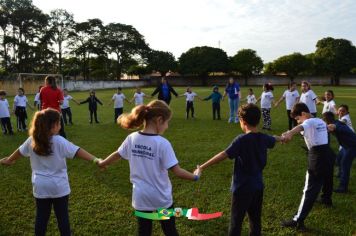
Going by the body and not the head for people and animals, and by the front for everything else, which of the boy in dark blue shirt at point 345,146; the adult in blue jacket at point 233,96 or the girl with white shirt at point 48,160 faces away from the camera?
the girl with white shirt

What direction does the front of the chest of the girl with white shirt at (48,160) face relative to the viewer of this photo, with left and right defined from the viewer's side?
facing away from the viewer

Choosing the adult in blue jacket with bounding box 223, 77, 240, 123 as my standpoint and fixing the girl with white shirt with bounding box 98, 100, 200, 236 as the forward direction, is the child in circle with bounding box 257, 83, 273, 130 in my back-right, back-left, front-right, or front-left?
front-left

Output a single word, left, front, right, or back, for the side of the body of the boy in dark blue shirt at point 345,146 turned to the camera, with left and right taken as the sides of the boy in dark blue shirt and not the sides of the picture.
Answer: left

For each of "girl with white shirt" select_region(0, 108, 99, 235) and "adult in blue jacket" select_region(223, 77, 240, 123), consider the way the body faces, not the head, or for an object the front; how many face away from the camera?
1

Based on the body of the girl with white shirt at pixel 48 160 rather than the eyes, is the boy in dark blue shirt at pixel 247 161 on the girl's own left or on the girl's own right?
on the girl's own right

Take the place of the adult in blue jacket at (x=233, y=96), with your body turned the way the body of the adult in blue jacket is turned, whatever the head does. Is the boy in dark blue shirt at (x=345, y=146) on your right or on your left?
on your left

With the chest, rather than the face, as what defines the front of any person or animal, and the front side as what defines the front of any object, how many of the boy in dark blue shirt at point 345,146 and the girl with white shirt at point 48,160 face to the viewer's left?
1

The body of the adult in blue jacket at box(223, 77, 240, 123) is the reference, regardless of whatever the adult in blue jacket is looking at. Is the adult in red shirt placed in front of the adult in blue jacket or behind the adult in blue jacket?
in front

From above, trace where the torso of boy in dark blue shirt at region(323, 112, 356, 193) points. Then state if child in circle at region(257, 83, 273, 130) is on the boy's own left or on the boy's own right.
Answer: on the boy's own right

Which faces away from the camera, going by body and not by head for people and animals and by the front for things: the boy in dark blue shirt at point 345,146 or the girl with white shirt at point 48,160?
the girl with white shirt

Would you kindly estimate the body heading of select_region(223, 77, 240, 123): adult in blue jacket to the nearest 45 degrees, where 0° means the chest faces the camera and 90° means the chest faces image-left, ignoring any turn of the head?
approximately 45°

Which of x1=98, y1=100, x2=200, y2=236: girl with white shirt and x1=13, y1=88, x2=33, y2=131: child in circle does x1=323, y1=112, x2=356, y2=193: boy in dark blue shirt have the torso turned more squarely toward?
the child in circle

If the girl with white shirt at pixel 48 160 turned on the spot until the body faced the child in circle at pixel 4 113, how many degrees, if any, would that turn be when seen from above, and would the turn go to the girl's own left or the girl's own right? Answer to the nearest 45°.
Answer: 0° — they already face them

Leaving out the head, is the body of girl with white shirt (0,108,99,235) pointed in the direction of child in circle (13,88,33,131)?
yes

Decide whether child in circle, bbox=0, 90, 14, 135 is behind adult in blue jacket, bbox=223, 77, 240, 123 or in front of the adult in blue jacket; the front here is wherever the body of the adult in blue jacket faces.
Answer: in front
